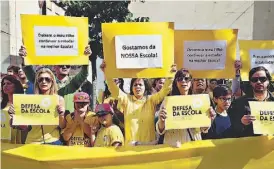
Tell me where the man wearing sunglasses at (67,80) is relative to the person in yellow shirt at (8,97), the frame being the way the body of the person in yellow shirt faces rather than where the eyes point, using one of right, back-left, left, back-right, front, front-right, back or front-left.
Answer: back-left

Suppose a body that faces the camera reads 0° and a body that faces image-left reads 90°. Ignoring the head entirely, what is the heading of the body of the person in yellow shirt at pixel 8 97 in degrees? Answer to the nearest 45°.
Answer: approximately 45°

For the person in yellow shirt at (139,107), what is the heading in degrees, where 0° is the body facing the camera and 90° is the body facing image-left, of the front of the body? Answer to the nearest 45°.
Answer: approximately 0°

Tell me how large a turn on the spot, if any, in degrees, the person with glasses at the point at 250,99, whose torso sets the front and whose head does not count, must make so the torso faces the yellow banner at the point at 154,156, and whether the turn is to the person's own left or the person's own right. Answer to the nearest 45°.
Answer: approximately 90° to the person's own right

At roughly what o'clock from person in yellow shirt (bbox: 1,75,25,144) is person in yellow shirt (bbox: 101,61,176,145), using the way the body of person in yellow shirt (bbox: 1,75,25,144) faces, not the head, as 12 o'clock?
person in yellow shirt (bbox: 101,61,176,145) is roughly at 8 o'clock from person in yellow shirt (bbox: 1,75,25,144).

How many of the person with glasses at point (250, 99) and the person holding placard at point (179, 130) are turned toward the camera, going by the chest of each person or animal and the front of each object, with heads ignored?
2

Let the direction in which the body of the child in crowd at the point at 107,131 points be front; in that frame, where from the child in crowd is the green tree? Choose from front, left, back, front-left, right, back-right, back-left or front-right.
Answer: back-right

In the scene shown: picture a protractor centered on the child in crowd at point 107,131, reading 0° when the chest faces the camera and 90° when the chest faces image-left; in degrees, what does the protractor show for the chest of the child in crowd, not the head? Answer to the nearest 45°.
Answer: approximately 45°
